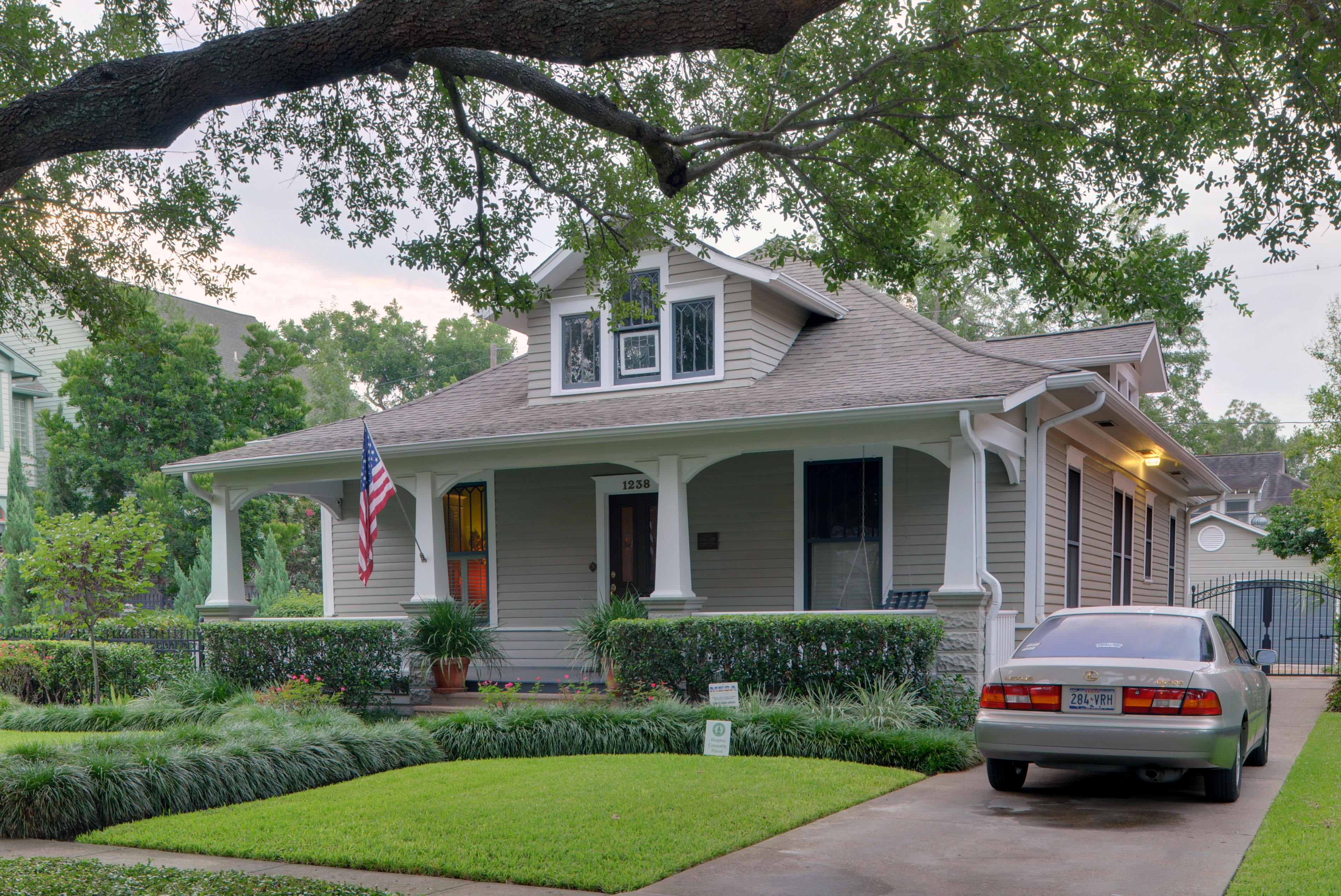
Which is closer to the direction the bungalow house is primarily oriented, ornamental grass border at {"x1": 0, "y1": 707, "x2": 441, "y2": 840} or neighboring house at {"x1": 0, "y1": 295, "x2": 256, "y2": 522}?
the ornamental grass border

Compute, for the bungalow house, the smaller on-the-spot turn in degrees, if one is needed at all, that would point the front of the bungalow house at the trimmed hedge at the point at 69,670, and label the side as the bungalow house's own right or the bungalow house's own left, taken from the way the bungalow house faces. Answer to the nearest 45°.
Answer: approximately 45° to the bungalow house's own right

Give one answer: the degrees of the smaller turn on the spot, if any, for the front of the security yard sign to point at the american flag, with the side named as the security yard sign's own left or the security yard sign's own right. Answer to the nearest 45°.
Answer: approximately 135° to the security yard sign's own right

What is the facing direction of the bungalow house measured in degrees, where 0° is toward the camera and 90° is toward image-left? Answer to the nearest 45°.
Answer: approximately 45°

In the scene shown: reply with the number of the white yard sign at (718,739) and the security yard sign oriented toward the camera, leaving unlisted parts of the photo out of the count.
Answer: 2

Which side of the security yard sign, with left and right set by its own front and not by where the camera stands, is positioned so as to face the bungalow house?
back
